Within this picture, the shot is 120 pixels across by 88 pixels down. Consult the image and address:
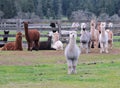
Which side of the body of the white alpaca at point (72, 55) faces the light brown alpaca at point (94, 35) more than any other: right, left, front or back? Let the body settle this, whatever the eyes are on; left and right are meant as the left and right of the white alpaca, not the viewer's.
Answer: back

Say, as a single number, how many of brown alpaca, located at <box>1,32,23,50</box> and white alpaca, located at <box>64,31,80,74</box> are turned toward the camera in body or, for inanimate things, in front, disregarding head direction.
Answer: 1

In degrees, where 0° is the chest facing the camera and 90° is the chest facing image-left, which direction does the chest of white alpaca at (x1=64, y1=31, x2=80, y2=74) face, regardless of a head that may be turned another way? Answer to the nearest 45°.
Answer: approximately 0°

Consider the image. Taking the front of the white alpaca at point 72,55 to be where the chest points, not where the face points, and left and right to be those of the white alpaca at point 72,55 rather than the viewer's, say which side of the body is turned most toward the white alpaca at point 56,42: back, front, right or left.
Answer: back
